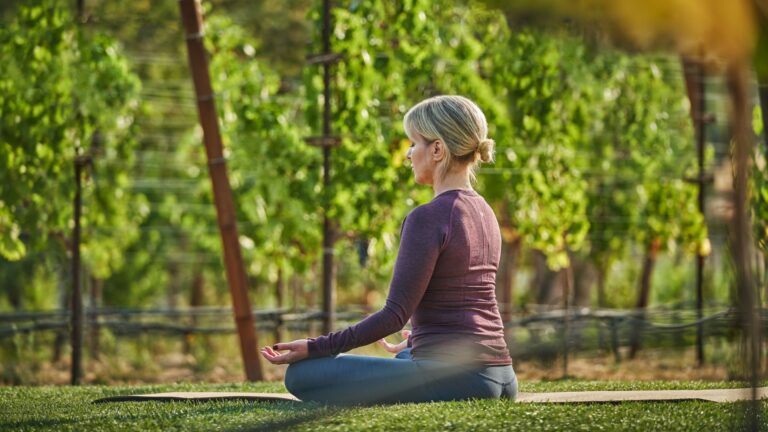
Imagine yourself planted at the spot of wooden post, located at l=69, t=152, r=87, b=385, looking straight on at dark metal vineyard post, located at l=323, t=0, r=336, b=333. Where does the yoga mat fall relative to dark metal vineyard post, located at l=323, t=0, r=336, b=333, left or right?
right

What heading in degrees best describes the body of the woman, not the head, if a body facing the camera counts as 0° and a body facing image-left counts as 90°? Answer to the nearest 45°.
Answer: approximately 135°

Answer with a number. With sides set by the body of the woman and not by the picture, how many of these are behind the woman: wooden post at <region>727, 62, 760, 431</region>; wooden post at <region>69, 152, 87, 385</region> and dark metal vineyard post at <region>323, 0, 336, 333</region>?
1

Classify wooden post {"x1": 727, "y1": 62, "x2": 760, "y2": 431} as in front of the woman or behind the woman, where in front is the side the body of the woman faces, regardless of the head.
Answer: behind

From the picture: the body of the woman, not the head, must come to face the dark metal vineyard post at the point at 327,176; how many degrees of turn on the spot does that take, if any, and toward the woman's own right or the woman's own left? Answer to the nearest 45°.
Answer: approximately 45° to the woman's own right
